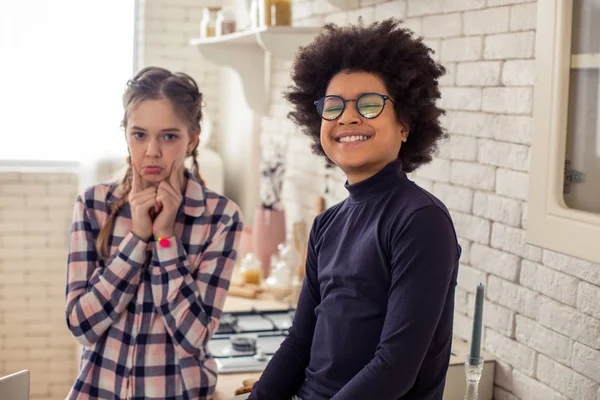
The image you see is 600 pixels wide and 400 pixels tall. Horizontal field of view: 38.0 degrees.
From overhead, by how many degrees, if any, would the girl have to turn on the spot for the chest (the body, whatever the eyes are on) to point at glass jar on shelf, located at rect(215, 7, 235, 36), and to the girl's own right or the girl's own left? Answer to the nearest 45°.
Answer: approximately 180°

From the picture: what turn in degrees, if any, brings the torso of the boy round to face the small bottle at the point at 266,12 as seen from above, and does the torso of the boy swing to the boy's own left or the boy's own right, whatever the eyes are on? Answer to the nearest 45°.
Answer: approximately 135° to the boy's own right

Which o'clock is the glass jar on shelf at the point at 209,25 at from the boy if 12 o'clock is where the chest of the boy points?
The glass jar on shelf is roughly at 4 o'clock from the boy.

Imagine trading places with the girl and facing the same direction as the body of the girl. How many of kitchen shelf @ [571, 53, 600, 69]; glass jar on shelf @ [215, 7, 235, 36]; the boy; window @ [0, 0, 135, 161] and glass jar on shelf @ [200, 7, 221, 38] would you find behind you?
3

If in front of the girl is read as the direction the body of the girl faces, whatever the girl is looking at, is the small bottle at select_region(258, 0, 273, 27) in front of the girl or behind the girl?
behind

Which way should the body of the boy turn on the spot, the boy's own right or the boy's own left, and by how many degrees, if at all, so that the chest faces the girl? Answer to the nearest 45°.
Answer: approximately 90° to the boy's own right

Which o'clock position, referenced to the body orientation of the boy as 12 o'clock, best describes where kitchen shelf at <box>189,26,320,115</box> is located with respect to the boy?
The kitchen shelf is roughly at 4 o'clock from the boy.

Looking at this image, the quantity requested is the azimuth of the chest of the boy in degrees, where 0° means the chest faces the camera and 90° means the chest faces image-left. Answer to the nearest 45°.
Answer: approximately 45°
